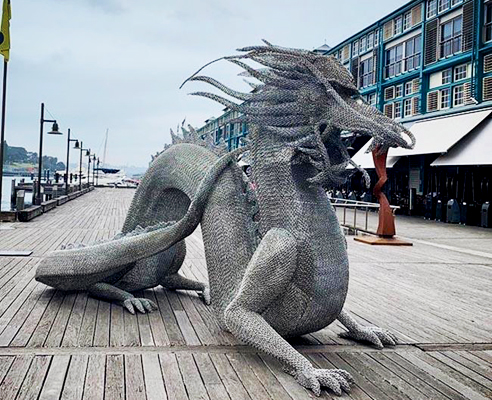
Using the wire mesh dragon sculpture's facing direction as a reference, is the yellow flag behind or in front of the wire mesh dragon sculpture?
behind

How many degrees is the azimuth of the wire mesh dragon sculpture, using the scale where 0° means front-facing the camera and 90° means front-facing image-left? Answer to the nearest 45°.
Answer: approximately 315°

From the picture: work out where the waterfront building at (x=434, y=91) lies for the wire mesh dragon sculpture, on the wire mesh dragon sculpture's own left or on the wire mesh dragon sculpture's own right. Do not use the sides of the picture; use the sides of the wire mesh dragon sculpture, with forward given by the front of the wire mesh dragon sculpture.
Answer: on the wire mesh dragon sculpture's own left

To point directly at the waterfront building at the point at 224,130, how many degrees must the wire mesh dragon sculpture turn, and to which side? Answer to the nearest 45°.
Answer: approximately 135° to its left
